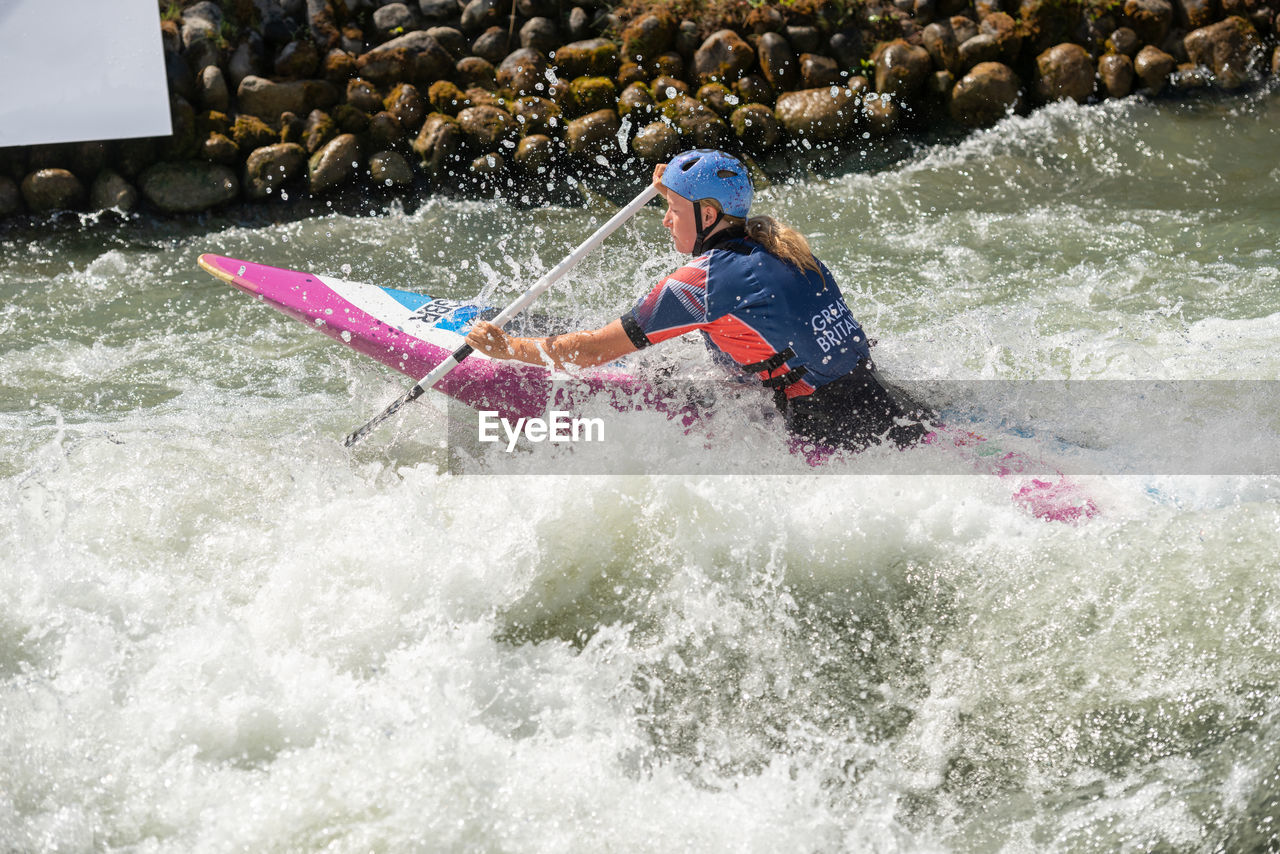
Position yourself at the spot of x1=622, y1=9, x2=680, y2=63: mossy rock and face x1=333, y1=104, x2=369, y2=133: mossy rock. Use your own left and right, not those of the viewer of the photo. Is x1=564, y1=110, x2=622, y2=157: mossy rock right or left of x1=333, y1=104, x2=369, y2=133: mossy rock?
left

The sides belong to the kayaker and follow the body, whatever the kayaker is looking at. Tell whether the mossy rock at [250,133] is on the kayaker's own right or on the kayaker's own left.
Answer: on the kayaker's own right

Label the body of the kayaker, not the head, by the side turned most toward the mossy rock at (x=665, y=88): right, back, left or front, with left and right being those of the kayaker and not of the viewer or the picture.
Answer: right

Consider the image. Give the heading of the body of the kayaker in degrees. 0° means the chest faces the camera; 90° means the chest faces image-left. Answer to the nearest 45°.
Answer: approximately 90°

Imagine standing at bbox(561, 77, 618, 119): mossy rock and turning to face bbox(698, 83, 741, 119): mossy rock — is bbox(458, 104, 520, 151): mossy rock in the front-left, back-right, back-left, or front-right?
back-right

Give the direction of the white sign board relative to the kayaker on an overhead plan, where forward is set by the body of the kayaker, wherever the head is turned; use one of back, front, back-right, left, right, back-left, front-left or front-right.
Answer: front-right

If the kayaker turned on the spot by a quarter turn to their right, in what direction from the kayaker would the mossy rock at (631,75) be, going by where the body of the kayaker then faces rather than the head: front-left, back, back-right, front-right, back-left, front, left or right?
front

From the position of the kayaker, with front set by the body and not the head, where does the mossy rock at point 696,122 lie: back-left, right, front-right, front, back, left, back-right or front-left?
right

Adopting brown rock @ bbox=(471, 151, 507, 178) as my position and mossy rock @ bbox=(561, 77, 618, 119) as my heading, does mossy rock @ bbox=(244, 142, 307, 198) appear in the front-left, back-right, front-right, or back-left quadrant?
back-left

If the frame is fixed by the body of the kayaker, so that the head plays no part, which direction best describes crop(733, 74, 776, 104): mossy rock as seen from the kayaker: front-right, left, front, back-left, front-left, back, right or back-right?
right

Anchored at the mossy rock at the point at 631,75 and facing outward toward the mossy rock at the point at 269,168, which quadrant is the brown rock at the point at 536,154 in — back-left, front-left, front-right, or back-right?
front-left

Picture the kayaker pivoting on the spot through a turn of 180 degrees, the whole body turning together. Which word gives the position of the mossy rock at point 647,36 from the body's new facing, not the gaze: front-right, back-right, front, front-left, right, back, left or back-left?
left

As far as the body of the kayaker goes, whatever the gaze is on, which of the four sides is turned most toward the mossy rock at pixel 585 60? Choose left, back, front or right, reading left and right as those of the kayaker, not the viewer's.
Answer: right

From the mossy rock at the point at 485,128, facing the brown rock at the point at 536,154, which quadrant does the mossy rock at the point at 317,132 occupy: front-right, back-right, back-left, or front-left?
back-right

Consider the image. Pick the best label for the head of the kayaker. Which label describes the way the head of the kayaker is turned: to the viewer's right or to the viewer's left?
to the viewer's left

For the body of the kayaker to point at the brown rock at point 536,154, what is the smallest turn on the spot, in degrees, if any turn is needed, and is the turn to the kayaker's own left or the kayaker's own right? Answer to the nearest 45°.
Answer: approximately 90° to the kayaker's own right
